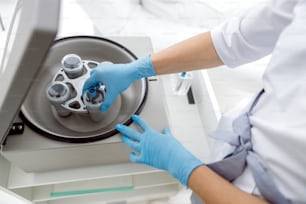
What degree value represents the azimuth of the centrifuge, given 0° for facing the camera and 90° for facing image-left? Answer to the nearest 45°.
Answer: approximately 270°
